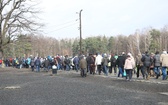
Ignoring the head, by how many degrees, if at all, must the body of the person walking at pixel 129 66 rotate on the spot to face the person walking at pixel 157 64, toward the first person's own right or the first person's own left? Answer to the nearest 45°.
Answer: approximately 90° to the first person's own right

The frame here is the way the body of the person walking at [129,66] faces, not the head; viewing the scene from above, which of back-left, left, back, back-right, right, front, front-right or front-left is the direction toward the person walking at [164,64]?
right

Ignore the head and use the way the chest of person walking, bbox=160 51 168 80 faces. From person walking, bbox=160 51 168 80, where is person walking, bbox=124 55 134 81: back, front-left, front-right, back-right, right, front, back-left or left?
left

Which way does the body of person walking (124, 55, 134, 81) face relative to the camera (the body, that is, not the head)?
away from the camera

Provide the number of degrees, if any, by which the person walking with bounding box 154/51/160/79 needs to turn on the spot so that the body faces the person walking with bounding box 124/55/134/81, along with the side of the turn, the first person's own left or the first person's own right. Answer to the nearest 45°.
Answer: approximately 135° to the first person's own left

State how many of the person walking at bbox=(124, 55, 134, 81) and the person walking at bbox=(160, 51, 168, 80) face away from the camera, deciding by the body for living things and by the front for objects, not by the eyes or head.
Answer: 2

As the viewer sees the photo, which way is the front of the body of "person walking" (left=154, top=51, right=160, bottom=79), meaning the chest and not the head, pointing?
away from the camera
